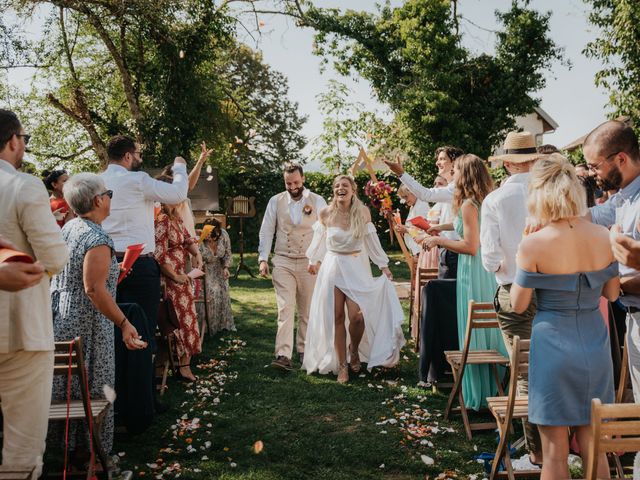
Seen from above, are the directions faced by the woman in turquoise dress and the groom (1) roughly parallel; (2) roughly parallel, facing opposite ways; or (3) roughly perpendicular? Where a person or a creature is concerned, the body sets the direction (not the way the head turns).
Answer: roughly perpendicular

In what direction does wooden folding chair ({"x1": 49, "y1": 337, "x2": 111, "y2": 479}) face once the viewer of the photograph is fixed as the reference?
facing away from the viewer and to the right of the viewer

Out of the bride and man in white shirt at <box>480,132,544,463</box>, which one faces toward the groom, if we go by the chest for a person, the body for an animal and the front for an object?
the man in white shirt

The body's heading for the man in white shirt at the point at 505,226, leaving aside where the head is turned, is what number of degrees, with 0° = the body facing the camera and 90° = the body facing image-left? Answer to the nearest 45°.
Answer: approximately 135°

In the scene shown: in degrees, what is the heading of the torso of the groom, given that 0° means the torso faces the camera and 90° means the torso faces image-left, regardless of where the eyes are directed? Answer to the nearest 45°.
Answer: approximately 0°

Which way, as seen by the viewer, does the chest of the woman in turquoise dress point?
to the viewer's left

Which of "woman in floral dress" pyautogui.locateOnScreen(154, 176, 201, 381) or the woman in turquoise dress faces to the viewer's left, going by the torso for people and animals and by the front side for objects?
the woman in turquoise dress

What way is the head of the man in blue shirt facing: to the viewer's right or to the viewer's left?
to the viewer's left

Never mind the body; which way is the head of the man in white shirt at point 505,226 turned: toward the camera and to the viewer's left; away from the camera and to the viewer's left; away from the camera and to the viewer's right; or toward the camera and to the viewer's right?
away from the camera and to the viewer's left

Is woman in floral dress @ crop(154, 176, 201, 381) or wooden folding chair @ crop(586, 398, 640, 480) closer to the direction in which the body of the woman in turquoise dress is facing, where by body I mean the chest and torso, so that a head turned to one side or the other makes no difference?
the woman in floral dress
